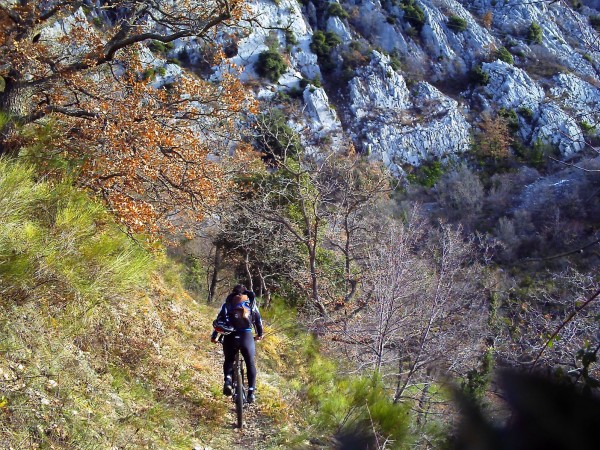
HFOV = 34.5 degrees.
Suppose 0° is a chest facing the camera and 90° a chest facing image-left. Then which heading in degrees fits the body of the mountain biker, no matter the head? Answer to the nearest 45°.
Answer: approximately 180°

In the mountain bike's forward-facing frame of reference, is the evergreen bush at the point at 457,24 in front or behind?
in front

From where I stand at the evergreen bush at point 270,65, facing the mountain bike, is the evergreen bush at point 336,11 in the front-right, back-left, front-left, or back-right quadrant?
back-left

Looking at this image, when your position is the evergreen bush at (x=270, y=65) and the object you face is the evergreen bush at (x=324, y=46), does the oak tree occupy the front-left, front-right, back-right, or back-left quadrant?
back-right

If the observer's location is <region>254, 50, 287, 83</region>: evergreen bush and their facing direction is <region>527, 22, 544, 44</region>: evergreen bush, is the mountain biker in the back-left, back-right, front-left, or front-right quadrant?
back-right

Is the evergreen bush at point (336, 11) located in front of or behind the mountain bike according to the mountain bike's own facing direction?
in front

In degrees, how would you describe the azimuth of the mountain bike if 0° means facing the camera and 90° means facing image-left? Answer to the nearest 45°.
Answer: approximately 180°
